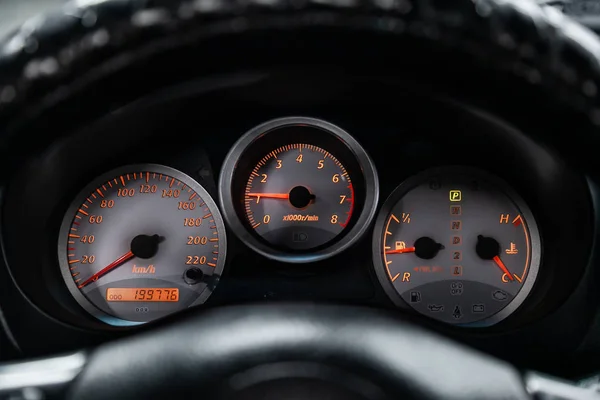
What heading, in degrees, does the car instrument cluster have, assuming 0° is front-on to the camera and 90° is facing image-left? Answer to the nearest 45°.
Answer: approximately 0°
